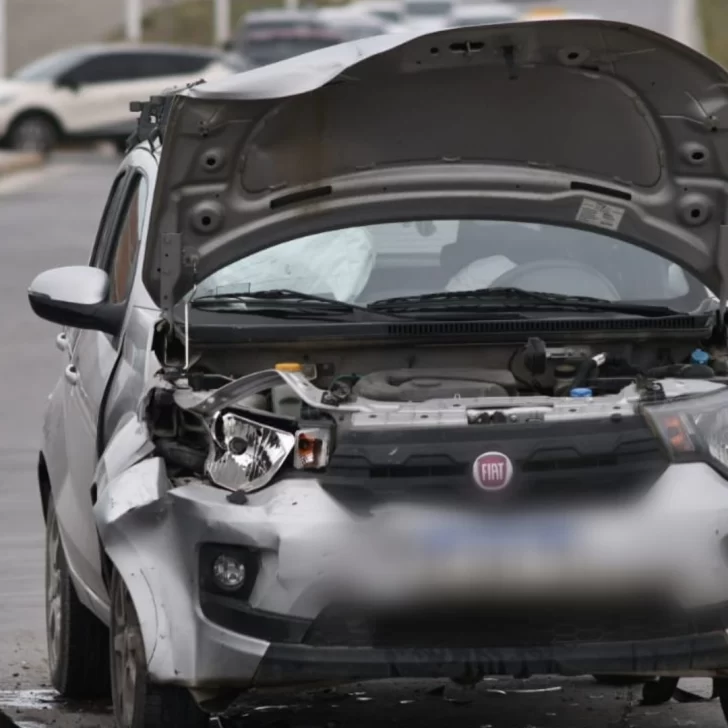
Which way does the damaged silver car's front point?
toward the camera

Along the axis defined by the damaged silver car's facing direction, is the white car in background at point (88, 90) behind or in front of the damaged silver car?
behind
